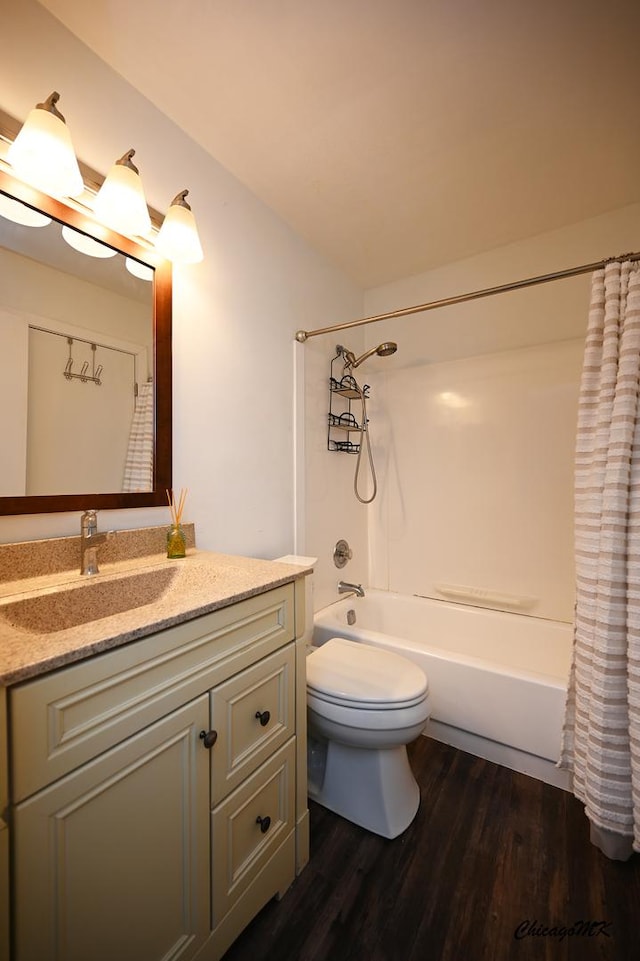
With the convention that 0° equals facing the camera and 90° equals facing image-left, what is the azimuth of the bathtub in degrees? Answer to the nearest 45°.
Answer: approximately 45°

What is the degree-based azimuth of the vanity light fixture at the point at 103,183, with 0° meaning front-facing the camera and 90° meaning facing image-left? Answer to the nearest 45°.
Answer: approximately 315°

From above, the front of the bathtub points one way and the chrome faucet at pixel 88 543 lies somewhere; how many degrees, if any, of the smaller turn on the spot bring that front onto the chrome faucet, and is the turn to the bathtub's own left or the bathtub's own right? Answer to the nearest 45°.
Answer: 0° — it already faces it

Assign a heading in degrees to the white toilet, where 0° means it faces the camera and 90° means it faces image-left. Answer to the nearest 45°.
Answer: approximately 315°

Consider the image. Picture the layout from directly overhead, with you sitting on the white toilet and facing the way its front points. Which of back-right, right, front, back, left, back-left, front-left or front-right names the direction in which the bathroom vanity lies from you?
right

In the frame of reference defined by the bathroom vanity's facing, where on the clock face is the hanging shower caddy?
The hanging shower caddy is roughly at 9 o'clock from the bathroom vanity.

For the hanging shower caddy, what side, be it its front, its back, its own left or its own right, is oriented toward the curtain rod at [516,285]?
front

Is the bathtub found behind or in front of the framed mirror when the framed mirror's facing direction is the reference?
in front

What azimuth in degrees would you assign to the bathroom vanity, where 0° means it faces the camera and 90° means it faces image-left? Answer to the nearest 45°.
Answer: approximately 315°
